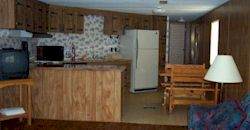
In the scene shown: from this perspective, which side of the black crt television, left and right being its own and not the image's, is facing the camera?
front

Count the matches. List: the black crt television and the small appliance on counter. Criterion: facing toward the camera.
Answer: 2

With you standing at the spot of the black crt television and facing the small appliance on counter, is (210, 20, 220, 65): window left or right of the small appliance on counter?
right

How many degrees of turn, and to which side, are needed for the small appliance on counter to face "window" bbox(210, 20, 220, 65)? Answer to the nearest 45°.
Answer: approximately 90° to its left

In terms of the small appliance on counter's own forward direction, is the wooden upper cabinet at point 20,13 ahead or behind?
ahead

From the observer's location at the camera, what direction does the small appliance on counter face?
facing the viewer

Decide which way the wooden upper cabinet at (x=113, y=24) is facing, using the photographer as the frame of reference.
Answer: facing the viewer and to the right of the viewer

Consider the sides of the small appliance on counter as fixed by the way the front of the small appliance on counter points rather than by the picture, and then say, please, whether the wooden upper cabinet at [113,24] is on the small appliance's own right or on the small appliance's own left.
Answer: on the small appliance's own left

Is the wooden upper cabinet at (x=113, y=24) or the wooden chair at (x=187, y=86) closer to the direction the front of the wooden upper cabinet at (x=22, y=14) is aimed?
the wooden chair
